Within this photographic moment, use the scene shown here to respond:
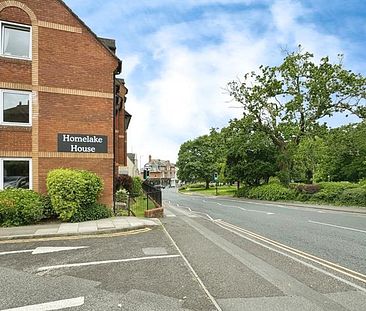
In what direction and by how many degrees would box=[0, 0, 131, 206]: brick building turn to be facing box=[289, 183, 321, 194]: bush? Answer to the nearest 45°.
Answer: approximately 135° to its left

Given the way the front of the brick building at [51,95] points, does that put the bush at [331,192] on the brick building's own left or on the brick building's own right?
on the brick building's own left

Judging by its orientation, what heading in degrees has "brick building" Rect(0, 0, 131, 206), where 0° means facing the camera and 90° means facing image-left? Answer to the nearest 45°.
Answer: approximately 0°

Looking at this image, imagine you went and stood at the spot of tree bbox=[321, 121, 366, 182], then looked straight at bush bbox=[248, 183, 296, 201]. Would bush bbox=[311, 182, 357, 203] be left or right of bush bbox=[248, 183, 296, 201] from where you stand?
left

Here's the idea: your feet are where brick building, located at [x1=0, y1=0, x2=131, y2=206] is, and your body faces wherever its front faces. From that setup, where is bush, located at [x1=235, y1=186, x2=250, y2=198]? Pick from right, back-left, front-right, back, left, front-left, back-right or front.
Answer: back-left

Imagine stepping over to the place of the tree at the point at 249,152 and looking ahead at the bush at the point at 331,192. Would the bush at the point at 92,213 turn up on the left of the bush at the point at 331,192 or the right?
right

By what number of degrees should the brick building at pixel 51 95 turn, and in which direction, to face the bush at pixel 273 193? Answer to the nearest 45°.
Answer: approximately 135° to its left
